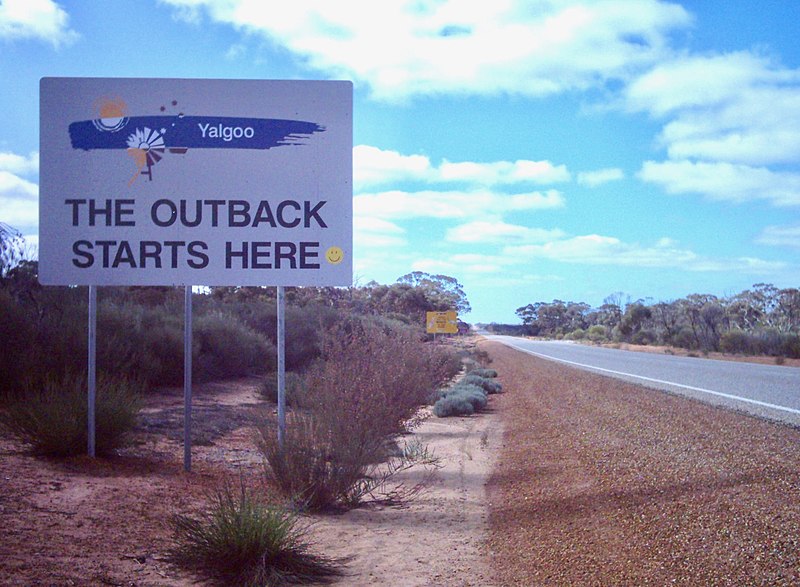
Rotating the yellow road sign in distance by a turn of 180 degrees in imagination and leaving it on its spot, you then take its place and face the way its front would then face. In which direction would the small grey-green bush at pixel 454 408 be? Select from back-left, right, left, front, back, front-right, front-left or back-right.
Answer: back

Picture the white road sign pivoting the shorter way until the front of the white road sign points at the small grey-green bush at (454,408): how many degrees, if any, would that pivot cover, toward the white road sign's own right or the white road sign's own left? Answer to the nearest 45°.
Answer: approximately 135° to the white road sign's own left

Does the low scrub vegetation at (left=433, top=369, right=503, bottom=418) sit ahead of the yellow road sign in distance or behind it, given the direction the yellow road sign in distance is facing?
ahead

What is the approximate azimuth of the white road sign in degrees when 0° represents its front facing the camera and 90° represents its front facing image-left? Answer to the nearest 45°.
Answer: approximately 0°

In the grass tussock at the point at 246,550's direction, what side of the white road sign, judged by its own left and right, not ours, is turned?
front

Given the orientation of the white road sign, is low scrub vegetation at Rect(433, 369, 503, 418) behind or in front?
behind

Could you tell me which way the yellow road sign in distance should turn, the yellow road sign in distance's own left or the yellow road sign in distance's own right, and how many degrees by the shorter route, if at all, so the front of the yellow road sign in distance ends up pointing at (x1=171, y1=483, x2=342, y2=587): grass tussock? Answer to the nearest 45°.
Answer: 0° — it already faces it

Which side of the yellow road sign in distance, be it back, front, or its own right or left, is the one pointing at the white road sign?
front

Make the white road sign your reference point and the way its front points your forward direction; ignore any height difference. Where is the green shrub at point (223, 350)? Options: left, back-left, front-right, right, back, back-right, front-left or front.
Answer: back

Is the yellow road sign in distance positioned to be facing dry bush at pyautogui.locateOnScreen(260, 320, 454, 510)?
yes

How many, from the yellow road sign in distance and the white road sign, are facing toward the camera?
2

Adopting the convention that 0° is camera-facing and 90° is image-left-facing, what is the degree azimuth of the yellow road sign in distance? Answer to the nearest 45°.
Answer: approximately 0°

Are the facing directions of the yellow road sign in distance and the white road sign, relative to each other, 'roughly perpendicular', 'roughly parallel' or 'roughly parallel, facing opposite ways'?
roughly parallel
